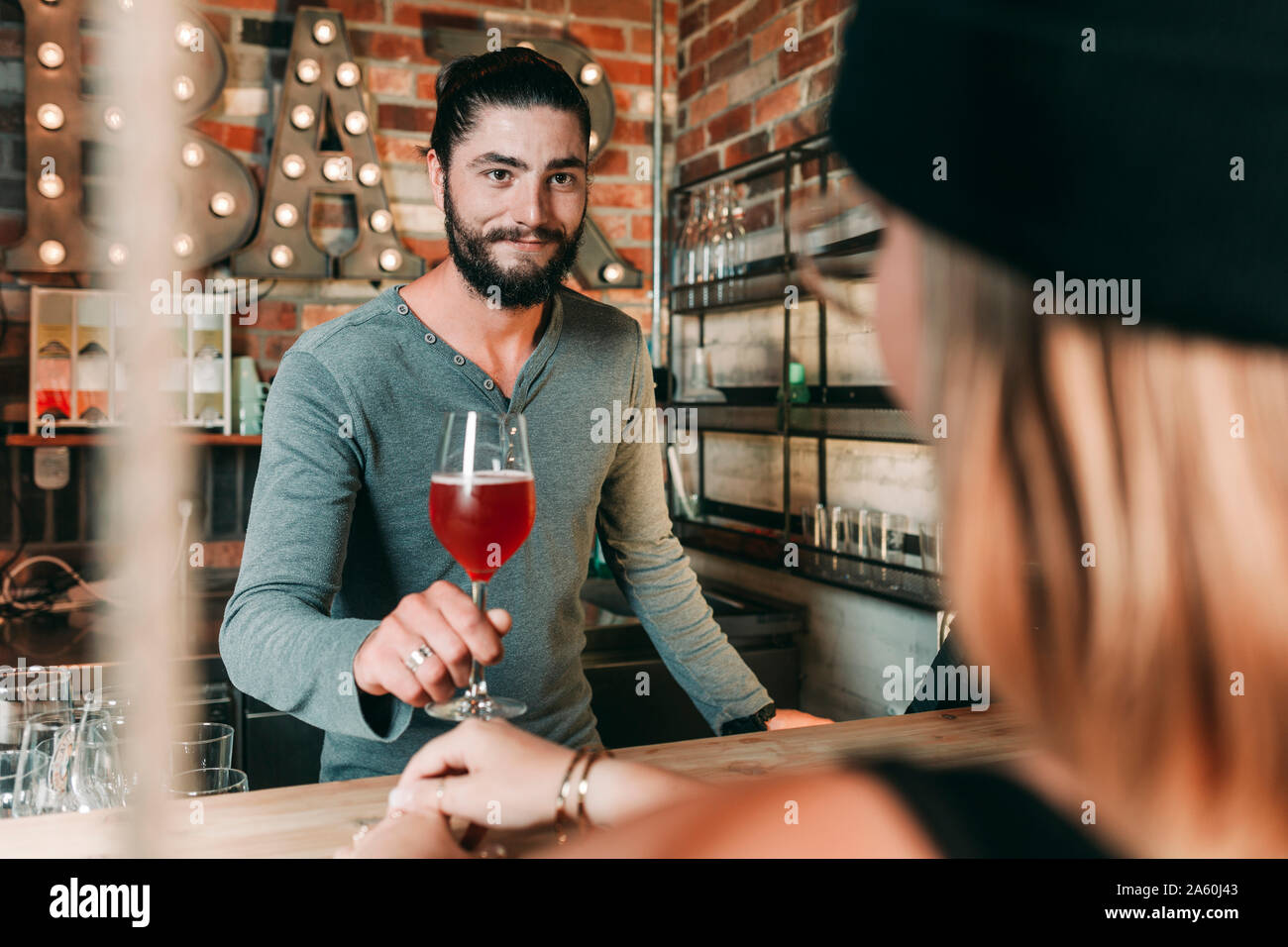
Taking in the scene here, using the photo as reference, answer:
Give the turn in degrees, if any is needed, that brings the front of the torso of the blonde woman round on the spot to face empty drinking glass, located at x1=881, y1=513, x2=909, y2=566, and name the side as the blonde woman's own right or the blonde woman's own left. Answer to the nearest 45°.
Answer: approximately 45° to the blonde woman's own right

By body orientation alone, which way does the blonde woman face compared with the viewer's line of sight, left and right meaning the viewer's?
facing away from the viewer and to the left of the viewer

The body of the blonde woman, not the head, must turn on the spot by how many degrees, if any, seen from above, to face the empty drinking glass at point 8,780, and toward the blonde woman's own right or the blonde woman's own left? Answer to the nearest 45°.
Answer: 0° — they already face it

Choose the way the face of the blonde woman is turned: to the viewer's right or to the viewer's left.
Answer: to the viewer's left

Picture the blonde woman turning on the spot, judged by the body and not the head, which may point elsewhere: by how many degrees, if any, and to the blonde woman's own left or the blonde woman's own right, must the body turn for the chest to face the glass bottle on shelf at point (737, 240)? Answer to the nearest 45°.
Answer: approximately 45° to the blonde woman's own right

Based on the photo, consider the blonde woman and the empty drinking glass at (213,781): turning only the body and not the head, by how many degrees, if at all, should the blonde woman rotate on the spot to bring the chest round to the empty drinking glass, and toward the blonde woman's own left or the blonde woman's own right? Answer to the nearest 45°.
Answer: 0° — they already face it

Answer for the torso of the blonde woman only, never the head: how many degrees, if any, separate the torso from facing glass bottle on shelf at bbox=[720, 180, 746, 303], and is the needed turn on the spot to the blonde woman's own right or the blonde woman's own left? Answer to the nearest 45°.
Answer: approximately 45° to the blonde woman's own right
